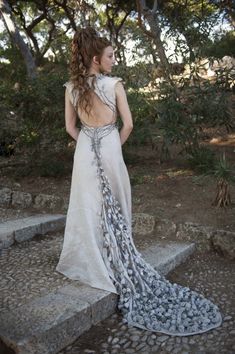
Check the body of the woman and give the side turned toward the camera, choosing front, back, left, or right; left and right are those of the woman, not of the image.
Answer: back

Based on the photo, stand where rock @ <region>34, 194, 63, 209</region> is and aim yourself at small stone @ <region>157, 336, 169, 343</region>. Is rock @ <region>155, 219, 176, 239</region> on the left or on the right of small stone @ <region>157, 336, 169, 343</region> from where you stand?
left

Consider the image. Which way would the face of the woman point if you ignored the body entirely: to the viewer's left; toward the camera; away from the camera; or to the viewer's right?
to the viewer's right

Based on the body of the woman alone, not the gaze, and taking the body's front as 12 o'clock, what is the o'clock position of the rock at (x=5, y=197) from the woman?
The rock is roughly at 11 o'clock from the woman.

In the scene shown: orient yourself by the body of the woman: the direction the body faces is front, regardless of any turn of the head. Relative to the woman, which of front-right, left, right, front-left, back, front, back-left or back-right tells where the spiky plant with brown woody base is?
front-right

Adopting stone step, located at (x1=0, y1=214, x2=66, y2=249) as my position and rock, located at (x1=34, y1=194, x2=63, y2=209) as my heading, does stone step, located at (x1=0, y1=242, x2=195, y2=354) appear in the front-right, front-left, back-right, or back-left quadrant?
back-right

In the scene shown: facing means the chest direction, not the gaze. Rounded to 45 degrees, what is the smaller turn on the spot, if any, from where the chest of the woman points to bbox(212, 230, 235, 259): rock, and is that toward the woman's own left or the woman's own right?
approximately 45° to the woman's own right
